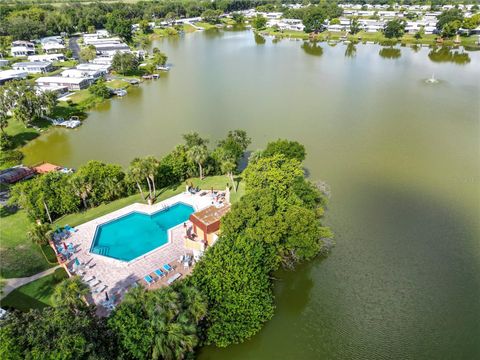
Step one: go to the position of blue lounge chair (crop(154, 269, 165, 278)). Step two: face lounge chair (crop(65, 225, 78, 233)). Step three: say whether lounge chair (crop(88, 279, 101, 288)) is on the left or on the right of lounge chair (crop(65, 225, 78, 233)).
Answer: left

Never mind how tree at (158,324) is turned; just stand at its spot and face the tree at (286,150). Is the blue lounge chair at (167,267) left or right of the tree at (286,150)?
left

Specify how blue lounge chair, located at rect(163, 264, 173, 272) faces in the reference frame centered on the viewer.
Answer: facing away from the viewer and to the left of the viewer

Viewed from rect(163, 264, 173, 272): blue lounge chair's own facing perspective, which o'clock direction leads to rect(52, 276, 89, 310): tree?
The tree is roughly at 9 o'clock from the blue lounge chair.

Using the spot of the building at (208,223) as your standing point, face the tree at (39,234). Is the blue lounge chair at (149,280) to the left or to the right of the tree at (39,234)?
left

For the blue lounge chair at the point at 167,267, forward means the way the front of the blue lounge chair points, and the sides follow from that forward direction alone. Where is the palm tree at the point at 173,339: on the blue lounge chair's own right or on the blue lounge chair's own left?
on the blue lounge chair's own left

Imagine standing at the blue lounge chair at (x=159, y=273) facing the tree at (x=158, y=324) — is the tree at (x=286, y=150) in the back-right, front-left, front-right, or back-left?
back-left

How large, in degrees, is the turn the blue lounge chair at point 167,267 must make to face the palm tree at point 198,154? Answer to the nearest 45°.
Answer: approximately 90° to its right

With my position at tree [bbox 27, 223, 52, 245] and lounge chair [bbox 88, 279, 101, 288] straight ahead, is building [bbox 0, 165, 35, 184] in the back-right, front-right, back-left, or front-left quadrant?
back-left

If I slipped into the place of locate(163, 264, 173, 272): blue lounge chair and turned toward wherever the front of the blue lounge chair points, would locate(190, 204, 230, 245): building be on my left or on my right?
on my right

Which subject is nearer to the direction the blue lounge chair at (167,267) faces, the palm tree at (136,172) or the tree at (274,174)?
the palm tree

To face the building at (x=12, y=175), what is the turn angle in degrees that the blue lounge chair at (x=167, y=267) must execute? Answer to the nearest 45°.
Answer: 0° — it already faces it

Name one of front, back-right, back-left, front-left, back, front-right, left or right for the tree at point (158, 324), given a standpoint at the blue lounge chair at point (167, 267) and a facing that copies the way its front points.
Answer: back-left
